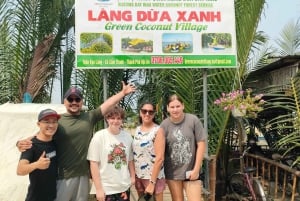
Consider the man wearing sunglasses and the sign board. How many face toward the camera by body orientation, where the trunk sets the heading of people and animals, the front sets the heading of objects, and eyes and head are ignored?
2

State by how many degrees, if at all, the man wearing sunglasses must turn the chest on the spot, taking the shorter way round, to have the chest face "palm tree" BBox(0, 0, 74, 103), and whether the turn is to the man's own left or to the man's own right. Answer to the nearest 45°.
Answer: approximately 180°

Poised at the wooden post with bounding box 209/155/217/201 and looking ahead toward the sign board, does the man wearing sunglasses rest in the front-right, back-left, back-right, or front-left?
front-left

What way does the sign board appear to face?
toward the camera

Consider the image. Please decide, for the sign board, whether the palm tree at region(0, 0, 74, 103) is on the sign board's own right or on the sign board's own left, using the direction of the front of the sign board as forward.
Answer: on the sign board's own right

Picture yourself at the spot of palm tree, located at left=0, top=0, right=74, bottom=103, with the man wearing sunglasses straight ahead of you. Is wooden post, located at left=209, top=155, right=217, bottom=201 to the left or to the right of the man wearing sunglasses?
left
